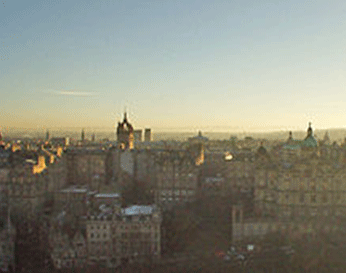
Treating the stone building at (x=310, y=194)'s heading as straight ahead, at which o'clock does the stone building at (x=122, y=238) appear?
the stone building at (x=122, y=238) is roughly at 2 o'clock from the stone building at (x=310, y=194).
